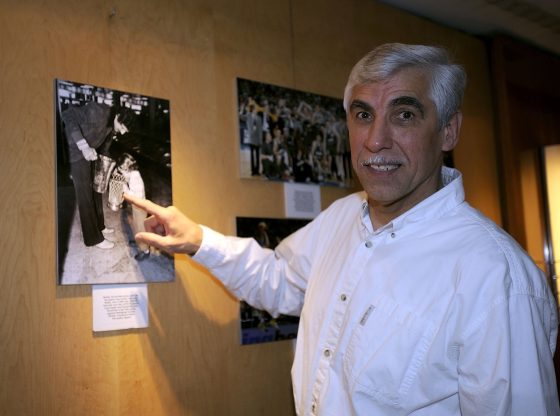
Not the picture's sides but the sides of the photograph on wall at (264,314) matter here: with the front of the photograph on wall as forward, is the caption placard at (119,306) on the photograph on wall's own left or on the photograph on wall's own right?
on the photograph on wall's own right

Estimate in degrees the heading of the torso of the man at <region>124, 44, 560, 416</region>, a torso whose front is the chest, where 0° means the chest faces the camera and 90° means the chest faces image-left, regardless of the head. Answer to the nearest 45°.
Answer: approximately 45°

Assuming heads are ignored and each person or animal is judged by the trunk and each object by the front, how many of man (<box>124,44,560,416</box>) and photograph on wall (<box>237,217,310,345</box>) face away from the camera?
0

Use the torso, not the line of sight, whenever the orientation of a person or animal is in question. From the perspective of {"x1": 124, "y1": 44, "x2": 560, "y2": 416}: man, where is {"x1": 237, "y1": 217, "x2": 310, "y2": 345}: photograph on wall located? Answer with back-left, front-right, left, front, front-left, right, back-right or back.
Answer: right

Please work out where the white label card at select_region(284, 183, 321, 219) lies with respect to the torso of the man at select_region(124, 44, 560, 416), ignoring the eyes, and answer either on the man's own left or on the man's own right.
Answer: on the man's own right

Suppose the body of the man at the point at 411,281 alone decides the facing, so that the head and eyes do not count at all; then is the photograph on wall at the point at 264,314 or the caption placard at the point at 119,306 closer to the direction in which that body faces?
the caption placard

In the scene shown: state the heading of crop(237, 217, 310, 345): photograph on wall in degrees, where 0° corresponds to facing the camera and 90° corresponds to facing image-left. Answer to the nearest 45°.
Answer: approximately 315°

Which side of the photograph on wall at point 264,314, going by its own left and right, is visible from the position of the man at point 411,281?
front
